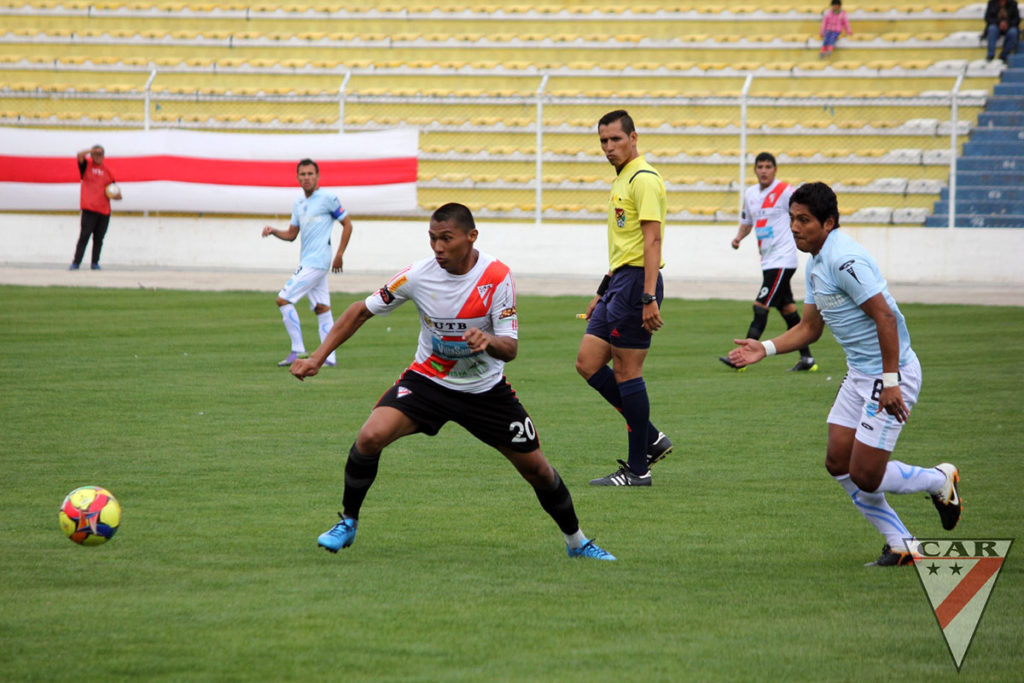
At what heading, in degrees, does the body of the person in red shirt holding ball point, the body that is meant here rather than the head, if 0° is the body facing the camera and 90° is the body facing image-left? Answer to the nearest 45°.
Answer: approximately 0°

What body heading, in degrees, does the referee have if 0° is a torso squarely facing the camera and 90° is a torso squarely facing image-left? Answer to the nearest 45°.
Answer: approximately 45°

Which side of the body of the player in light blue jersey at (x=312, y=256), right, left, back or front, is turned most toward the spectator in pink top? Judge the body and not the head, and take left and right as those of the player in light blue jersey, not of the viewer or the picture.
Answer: back

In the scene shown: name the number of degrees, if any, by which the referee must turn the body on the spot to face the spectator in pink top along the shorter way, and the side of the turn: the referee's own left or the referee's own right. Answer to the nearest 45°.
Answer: approximately 135° to the referee's own right

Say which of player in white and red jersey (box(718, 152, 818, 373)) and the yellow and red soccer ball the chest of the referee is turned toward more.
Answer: the yellow and red soccer ball
